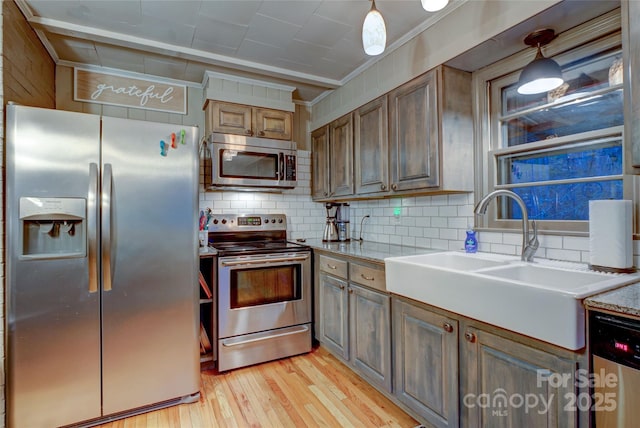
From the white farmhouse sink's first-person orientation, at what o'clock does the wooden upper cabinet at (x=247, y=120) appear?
The wooden upper cabinet is roughly at 2 o'clock from the white farmhouse sink.

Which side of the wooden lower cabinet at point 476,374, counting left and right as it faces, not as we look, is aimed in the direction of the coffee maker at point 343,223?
right

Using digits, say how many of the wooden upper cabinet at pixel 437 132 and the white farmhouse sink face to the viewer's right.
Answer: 0

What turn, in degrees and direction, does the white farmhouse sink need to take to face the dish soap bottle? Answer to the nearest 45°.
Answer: approximately 135° to its right

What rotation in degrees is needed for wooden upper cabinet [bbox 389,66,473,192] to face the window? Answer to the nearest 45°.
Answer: approximately 135° to its left

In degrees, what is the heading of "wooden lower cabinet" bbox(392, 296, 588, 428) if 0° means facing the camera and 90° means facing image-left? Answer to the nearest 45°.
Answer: approximately 45°

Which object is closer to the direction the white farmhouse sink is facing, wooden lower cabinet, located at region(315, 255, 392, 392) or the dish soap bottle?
the wooden lower cabinet

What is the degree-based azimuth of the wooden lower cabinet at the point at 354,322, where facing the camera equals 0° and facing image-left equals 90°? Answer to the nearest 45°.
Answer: approximately 45°

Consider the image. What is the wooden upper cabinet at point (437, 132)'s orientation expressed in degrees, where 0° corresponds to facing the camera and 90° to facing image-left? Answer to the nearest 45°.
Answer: approximately 45°

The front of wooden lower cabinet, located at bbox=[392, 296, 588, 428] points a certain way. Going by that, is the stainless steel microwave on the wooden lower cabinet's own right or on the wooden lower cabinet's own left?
on the wooden lower cabinet's own right
